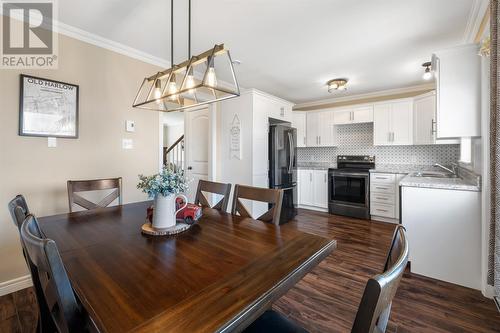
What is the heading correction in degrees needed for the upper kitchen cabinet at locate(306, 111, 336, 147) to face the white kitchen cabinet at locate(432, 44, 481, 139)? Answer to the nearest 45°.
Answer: approximately 45° to its left

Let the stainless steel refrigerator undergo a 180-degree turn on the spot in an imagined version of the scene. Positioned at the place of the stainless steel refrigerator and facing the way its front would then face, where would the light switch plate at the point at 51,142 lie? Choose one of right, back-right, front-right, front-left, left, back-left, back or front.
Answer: left

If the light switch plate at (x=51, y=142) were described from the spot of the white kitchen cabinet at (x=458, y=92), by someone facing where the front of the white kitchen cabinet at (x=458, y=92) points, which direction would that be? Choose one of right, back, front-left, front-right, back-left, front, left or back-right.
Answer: front-left

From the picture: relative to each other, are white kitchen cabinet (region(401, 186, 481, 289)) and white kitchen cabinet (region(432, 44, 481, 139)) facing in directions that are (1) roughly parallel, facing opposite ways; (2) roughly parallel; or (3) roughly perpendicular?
roughly parallel

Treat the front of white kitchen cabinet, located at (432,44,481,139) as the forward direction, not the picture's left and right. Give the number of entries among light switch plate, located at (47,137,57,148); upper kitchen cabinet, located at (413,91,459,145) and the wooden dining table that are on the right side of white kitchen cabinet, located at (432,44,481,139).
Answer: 1

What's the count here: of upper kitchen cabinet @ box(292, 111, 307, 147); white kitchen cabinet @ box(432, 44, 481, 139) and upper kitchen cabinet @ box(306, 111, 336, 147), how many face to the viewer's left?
1

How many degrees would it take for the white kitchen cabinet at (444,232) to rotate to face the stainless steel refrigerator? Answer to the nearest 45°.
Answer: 0° — it already faces it

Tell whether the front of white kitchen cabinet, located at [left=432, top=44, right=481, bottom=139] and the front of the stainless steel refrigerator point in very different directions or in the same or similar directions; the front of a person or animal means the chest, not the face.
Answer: very different directions

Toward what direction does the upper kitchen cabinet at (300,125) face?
toward the camera

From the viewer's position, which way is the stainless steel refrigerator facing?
facing the viewer and to the right of the viewer

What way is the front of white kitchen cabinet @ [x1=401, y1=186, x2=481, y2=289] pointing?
to the viewer's left

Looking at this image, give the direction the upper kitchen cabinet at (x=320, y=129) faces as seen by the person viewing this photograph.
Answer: facing the viewer

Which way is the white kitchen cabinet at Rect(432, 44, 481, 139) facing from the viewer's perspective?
to the viewer's left

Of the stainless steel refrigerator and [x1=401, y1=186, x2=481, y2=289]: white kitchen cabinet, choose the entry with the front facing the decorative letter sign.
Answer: the white kitchen cabinet

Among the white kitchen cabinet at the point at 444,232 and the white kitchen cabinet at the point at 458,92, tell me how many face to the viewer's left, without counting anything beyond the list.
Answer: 2

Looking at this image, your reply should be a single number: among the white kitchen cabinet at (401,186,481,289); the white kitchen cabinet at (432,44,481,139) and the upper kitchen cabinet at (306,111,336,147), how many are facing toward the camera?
1

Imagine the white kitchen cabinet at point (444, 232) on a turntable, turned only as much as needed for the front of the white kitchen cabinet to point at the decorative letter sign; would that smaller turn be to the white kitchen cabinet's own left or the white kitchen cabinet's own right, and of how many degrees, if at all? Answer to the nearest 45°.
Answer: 0° — it already faces it
